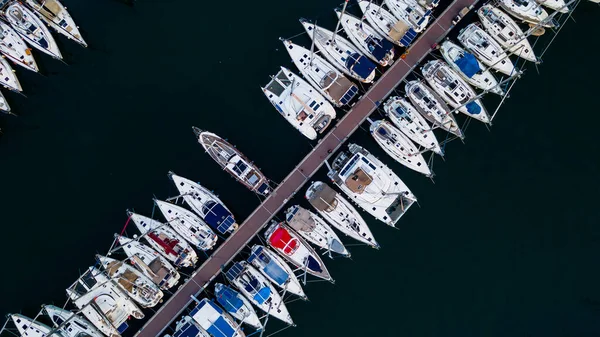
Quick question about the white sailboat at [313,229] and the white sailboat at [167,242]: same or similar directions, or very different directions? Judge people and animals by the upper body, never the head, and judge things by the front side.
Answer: very different directions

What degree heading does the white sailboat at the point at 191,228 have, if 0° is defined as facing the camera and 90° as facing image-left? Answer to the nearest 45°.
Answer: approximately 135°

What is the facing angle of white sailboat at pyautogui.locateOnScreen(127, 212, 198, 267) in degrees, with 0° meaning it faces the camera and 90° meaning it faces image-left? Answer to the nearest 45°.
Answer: approximately 135°

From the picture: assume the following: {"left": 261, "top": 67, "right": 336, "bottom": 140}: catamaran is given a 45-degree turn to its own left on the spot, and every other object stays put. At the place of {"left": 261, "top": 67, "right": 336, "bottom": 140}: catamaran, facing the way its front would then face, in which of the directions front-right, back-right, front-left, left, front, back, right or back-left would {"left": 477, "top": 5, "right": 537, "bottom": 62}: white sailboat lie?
back

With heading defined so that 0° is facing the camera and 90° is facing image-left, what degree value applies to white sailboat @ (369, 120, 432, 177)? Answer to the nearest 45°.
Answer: approximately 315°

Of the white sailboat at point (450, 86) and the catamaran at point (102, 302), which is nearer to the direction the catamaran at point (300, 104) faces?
the catamaran

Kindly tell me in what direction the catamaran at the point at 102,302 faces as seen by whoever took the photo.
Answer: facing away from the viewer and to the left of the viewer

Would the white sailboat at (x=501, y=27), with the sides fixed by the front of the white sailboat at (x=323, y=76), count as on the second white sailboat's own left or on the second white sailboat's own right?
on the second white sailboat's own right

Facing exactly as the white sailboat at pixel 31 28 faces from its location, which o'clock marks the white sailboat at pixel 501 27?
the white sailboat at pixel 501 27 is roughly at 11 o'clock from the white sailboat at pixel 31 28.

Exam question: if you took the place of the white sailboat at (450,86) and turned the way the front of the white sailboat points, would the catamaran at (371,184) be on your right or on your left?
on your right

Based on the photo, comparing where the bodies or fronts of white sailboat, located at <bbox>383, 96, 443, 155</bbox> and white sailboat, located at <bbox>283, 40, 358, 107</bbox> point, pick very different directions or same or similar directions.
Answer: very different directions

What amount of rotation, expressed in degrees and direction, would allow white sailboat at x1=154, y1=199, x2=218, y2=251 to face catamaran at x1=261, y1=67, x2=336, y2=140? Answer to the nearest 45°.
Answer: approximately 135° to its right

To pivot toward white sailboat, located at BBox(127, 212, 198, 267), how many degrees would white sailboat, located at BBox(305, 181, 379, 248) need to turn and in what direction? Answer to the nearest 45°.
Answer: approximately 135° to its right
